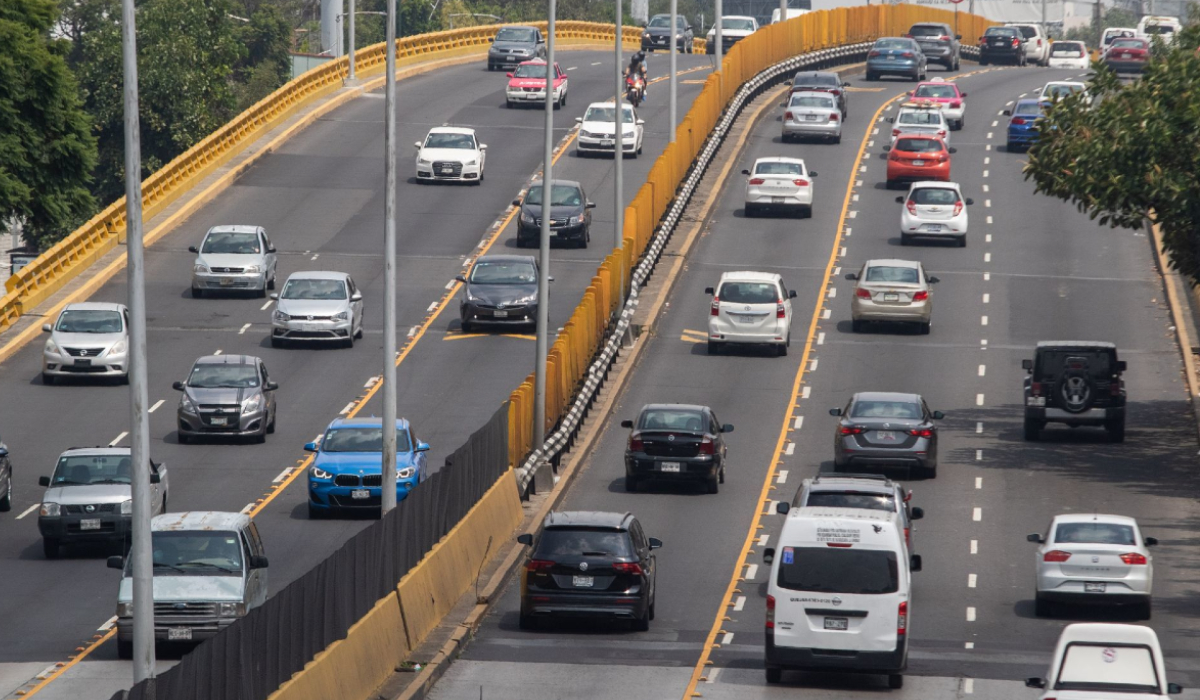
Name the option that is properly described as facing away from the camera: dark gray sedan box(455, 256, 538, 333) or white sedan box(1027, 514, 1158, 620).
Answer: the white sedan

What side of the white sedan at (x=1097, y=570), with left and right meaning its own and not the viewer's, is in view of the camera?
back

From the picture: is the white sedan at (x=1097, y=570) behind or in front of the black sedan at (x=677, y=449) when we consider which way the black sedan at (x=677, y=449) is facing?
behind

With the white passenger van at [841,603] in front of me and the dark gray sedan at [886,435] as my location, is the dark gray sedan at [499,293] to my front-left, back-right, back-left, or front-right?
back-right

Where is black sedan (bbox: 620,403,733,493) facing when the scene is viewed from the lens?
facing away from the viewer

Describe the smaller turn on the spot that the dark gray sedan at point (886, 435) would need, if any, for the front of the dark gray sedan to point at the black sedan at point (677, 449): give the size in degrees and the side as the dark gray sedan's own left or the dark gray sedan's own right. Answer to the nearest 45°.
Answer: approximately 90° to the dark gray sedan's own left

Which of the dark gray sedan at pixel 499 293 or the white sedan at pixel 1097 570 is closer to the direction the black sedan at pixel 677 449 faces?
the dark gray sedan

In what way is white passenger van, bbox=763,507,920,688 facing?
away from the camera

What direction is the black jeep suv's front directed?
away from the camera

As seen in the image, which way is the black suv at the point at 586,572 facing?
away from the camera

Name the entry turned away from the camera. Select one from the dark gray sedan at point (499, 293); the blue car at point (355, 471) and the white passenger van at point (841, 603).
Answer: the white passenger van
